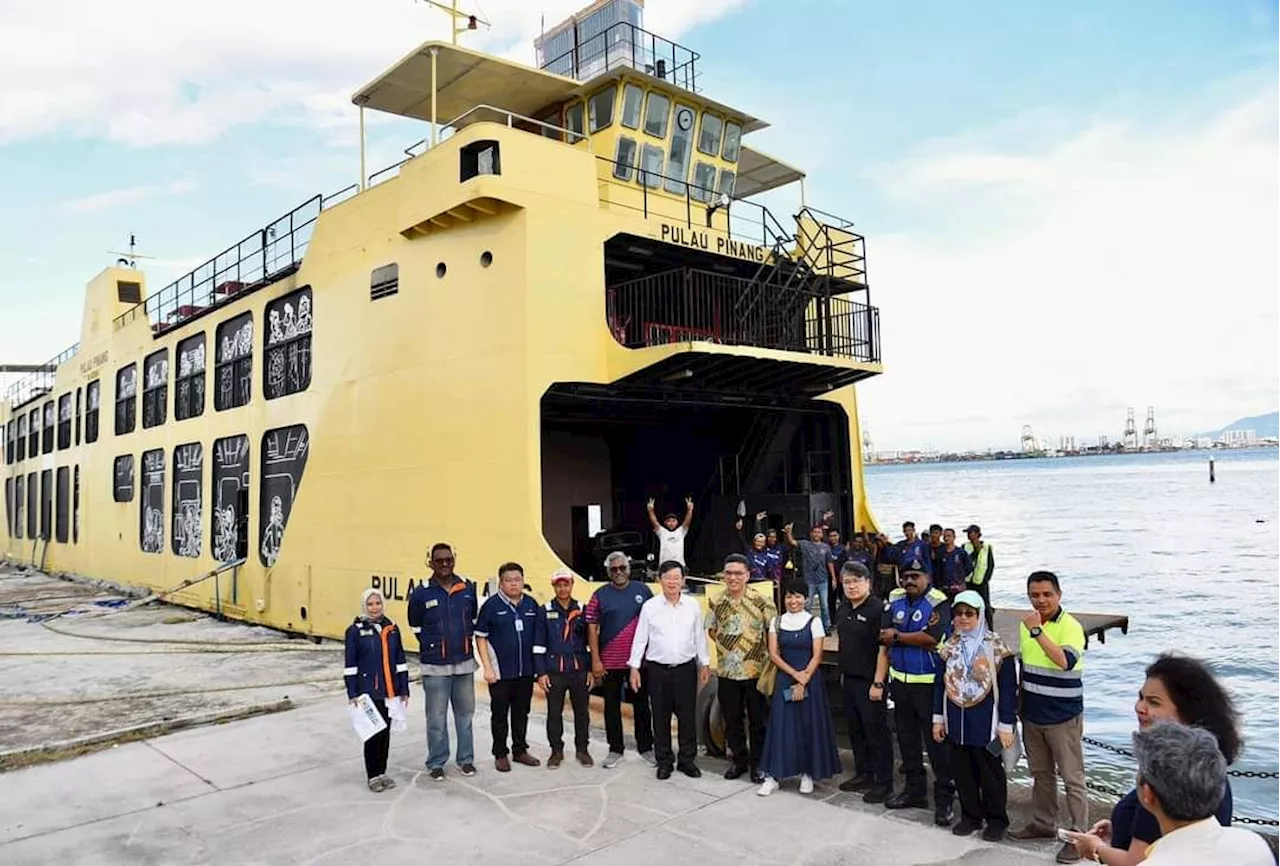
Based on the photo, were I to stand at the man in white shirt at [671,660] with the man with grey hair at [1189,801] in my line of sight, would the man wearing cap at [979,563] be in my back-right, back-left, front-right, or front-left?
back-left

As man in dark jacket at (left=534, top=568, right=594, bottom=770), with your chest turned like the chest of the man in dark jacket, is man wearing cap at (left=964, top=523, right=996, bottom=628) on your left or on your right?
on your left

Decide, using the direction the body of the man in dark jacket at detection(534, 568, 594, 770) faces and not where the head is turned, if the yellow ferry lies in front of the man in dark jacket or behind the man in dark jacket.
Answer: behind

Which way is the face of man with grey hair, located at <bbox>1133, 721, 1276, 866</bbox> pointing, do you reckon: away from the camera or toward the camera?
away from the camera

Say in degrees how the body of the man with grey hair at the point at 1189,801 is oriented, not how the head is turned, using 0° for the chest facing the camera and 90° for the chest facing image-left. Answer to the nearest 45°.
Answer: approximately 135°

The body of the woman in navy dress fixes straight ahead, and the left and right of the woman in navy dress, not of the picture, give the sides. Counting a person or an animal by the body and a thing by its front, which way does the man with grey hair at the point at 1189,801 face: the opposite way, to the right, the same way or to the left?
the opposite way

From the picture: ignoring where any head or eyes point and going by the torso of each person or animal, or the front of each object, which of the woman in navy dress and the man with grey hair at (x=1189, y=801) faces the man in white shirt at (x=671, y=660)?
the man with grey hair

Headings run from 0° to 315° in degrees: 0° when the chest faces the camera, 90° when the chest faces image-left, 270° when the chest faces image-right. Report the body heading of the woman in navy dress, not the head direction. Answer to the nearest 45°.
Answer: approximately 0°

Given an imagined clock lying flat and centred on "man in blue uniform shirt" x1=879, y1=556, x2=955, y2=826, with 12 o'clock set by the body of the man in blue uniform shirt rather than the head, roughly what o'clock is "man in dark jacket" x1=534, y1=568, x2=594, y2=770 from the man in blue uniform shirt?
The man in dark jacket is roughly at 2 o'clock from the man in blue uniform shirt.

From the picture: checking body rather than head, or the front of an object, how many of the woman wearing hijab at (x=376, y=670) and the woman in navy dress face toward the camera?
2

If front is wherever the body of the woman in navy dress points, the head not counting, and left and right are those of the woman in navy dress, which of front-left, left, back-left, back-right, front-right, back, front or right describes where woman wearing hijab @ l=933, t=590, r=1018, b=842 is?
front-left
